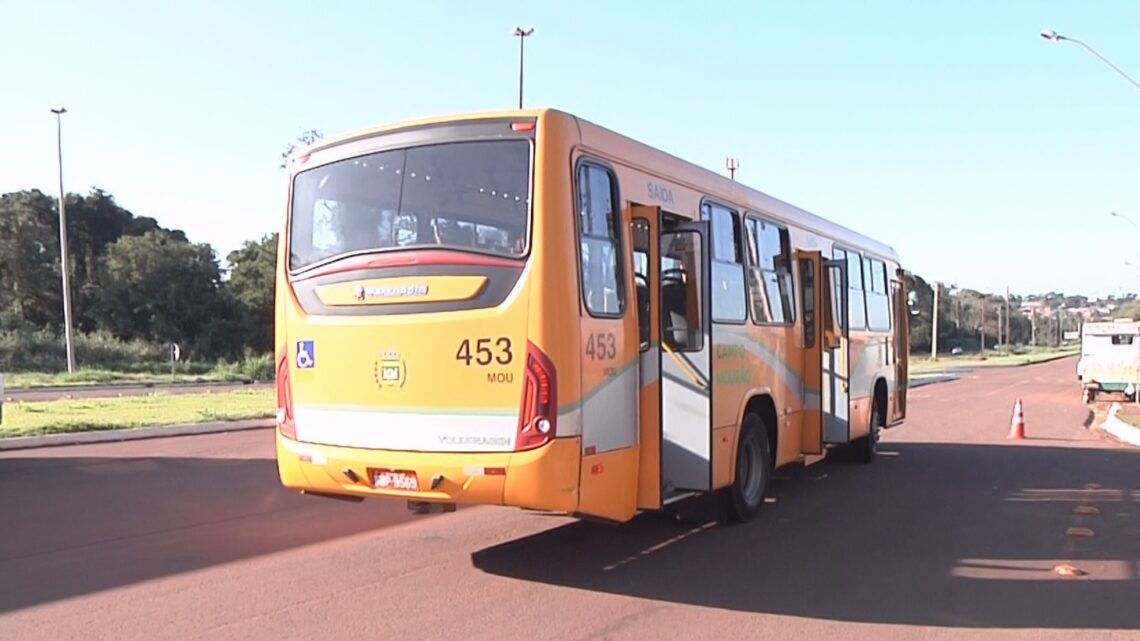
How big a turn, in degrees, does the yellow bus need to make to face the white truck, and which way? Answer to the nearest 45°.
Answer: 0° — it already faces it

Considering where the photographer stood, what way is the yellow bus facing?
facing away from the viewer and to the right of the viewer
